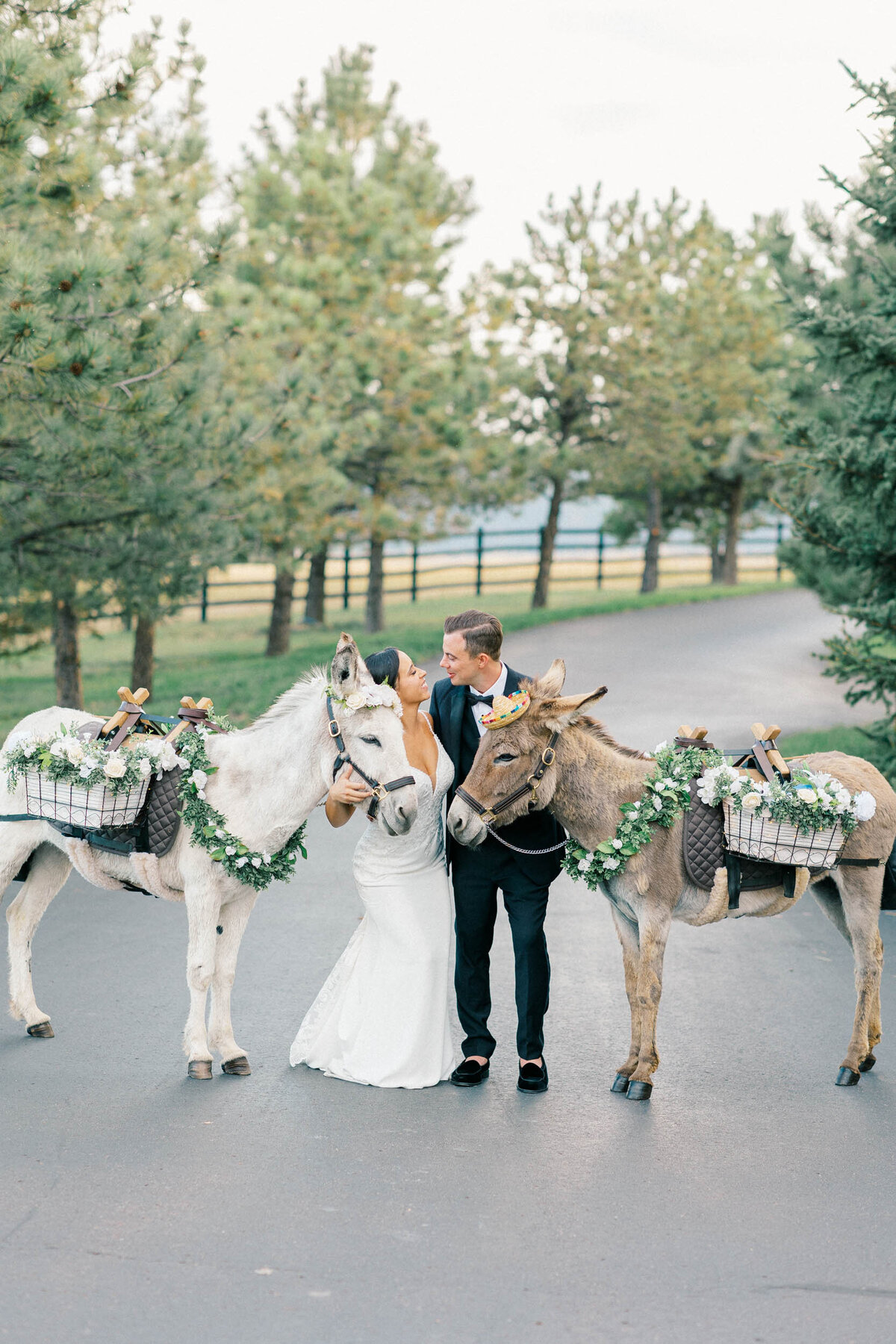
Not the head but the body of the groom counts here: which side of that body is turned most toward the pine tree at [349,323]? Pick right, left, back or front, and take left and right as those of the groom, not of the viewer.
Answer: back

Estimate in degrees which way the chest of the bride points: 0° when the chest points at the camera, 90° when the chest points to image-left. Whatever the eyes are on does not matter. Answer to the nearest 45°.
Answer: approximately 315°

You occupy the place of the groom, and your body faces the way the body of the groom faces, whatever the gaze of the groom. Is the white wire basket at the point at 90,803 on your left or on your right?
on your right

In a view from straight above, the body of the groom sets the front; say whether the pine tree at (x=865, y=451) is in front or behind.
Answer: behind

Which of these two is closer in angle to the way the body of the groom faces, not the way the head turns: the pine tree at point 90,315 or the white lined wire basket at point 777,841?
the white lined wire basket

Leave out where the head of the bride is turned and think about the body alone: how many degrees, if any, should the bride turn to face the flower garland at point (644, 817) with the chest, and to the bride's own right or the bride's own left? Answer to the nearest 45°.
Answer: approximately 45° to the bride's own left

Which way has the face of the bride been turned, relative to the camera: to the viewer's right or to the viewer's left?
to the viewer's right

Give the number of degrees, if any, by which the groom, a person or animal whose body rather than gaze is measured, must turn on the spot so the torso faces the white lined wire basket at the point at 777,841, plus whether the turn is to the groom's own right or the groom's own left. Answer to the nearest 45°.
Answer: approximately 90° to the groom's own left

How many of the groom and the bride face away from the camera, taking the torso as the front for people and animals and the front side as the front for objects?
0

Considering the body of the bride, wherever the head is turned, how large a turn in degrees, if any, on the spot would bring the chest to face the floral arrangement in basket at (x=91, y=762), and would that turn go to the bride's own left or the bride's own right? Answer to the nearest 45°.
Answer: approximately 135° to the bride's own right

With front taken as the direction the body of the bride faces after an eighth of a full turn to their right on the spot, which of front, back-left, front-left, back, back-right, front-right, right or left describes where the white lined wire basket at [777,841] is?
left

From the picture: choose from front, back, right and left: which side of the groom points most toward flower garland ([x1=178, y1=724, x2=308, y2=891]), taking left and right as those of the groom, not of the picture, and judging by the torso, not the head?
right

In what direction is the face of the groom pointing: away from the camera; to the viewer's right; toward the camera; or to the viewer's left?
to the viewer's left

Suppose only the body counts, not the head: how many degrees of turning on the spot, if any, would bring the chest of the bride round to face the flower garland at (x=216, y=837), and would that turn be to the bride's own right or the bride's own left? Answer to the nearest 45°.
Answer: approximately 135° to the bride's own right

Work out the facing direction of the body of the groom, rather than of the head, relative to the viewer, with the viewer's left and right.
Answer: facing the viewer
